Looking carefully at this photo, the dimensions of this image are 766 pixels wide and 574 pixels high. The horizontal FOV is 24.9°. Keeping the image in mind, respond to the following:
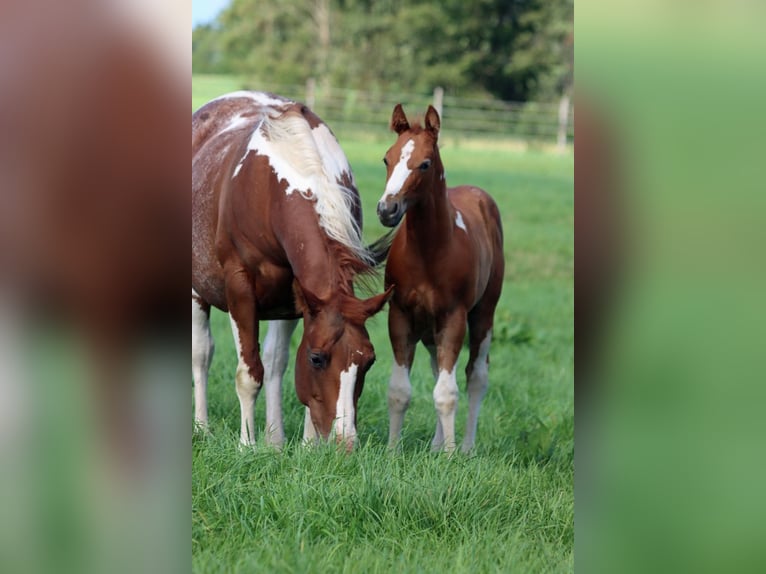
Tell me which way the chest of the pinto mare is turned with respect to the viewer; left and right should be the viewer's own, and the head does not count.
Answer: facing the viewer and to the right of the viewer

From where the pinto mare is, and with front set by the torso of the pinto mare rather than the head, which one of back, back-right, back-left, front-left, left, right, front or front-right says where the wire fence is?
back-left

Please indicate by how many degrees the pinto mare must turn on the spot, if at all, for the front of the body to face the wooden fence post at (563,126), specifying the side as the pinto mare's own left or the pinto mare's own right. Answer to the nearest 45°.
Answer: approximately 135° to the pinto mare's own left
